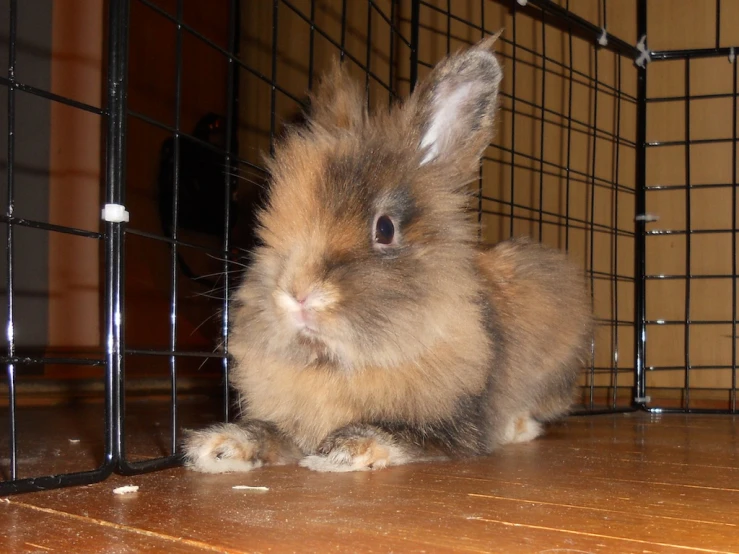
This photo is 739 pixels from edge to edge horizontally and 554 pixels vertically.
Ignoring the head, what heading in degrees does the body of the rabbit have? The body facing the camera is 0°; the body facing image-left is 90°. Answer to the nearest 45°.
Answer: approximately 45°
